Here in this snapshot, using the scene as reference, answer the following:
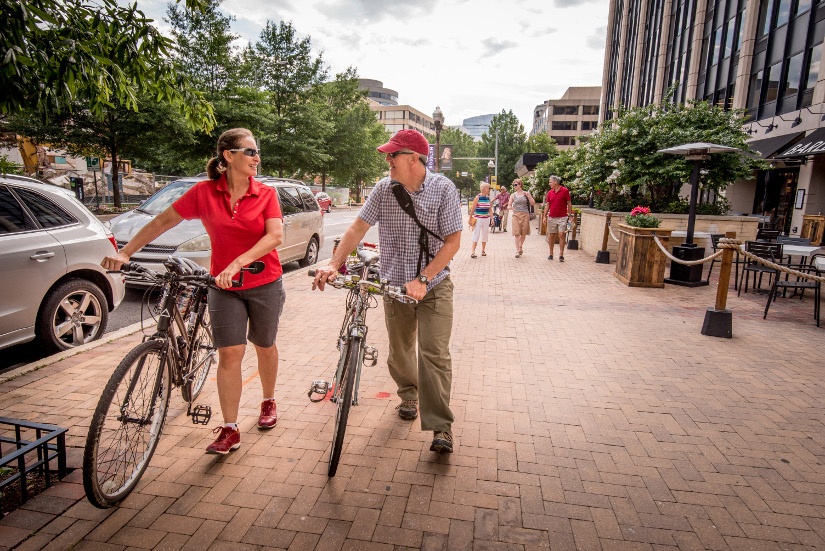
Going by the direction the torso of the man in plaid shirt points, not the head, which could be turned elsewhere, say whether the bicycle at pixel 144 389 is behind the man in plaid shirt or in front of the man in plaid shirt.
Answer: in front

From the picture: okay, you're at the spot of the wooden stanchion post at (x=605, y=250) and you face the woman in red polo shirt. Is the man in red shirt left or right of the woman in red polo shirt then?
right

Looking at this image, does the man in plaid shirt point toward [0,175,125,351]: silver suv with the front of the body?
no

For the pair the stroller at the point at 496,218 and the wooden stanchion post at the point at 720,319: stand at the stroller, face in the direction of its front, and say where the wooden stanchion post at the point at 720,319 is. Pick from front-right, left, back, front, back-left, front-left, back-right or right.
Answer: front

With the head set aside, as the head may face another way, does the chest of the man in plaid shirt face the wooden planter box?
no

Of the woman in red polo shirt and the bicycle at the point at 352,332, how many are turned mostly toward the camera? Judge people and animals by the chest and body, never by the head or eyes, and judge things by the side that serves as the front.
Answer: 2

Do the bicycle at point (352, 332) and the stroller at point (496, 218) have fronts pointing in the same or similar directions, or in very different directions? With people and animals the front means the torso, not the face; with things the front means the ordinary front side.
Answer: same or similar directions

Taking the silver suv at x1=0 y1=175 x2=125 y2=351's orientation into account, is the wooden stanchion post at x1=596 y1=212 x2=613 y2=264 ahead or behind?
behind

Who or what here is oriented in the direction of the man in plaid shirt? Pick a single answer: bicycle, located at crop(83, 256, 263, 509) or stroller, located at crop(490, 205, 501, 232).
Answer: the stroller

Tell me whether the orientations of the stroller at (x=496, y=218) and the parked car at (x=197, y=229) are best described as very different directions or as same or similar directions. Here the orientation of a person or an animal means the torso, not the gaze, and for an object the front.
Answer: same or similar directions

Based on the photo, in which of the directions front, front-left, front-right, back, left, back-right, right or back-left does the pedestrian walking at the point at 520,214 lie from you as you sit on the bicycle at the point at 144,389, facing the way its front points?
back

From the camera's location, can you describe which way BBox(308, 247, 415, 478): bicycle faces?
facing the viewer

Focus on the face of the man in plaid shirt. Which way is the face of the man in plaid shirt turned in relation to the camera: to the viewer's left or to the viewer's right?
to the viewer's left

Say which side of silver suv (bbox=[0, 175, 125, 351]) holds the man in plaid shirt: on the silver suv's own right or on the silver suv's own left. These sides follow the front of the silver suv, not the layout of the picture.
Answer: on the silver suv's own left

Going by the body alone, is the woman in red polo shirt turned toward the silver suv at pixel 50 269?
no

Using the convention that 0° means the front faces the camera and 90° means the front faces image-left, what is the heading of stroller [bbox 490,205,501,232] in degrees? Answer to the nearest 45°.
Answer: approximately 0°

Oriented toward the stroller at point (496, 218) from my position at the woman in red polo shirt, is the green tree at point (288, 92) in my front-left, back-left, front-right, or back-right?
front-left

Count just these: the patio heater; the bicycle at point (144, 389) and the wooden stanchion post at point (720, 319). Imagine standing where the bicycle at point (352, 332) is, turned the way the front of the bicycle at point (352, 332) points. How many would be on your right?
1

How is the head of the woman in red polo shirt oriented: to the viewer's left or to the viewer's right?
to the viewer's right

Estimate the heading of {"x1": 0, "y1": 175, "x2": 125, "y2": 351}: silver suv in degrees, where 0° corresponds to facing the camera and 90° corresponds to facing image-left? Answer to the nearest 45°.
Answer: approximately 45°
